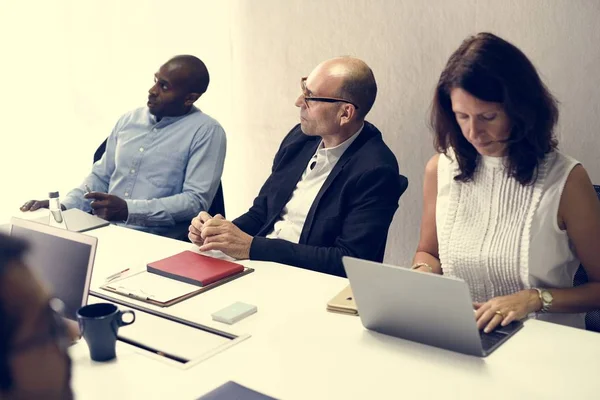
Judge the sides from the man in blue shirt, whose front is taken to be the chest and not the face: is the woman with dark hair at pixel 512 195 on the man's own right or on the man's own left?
on the man's own left

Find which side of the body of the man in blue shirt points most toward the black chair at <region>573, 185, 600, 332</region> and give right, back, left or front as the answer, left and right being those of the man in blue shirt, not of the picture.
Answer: left

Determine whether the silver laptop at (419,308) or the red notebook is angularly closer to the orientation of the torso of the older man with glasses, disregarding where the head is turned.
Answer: the red notebook

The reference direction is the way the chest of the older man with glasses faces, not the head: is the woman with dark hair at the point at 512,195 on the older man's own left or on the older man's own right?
on the older man's own left

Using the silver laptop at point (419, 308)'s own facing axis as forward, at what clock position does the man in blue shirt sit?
The man in blue shirt is roughly at 9 o'clock from the silver laptop.

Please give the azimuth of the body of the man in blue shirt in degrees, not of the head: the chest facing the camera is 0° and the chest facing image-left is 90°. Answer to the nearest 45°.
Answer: approximately 45°

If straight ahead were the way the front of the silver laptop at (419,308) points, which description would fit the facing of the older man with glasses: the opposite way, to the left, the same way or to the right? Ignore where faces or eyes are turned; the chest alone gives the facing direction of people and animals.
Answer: the opposite way

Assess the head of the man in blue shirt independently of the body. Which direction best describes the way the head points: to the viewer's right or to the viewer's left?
to the viewer's left

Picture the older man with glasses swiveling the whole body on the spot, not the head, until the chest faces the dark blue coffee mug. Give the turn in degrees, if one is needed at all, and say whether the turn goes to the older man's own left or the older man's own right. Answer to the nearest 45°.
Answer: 0° — they already face it

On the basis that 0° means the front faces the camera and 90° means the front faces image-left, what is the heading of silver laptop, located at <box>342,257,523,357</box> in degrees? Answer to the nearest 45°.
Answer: approximately 225°
